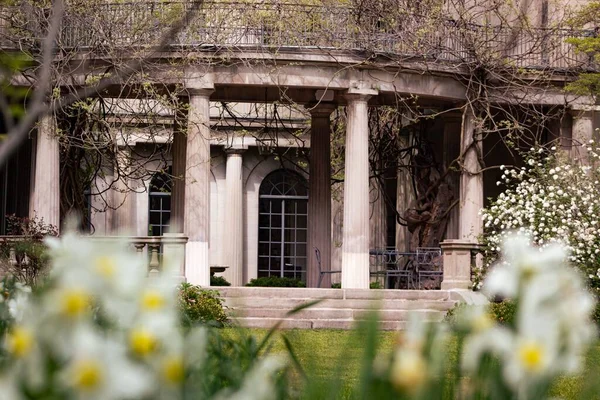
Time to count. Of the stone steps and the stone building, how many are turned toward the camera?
2

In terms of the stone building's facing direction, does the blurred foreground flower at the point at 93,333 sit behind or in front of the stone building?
in front

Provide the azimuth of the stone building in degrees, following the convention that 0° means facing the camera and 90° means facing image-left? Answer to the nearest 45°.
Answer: approximately 0°

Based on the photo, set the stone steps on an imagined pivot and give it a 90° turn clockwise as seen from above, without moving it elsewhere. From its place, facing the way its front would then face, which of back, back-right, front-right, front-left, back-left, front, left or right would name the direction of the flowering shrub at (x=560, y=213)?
back

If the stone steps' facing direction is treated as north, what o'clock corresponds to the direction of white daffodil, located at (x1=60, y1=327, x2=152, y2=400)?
The white daffodil is roughly at 12 o'clock from the stone steps.

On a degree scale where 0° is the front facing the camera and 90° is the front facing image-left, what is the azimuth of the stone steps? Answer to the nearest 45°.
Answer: approximately 0°
